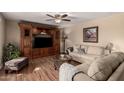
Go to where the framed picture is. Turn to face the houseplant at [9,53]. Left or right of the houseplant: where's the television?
right

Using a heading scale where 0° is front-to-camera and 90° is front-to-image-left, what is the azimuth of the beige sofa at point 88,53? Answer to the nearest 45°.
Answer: approximately 45°

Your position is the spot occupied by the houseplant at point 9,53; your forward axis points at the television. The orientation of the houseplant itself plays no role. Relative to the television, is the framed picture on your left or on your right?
right

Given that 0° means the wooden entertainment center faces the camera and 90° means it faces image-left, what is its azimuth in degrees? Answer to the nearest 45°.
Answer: approximately 315°

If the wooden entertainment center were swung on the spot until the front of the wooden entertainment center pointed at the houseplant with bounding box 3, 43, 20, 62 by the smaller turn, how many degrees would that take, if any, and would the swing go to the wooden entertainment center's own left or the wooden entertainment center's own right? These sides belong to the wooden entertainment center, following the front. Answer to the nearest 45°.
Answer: approximately 90° to the wooden entertainment center's own right

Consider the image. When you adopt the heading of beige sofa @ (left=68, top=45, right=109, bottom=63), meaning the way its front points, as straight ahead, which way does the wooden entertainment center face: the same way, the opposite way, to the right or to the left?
to the left

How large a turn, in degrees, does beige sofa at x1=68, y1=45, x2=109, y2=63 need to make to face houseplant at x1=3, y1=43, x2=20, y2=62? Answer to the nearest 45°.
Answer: approximately 45° to its right
